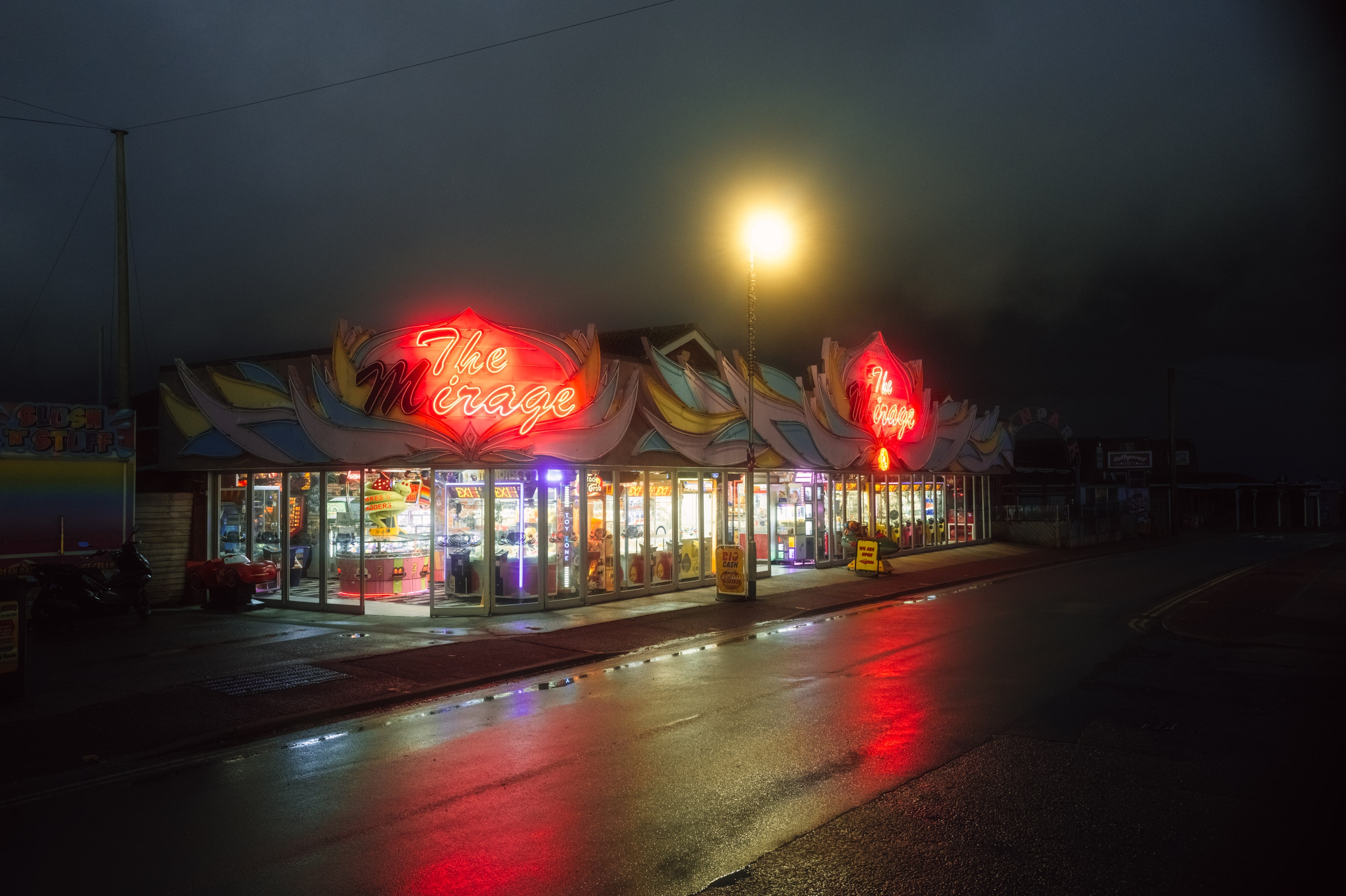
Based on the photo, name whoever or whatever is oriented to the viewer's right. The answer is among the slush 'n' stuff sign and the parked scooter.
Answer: the parked scooter

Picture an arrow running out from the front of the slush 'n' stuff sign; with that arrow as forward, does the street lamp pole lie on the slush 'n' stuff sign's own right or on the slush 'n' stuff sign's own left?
on the slush 'n' stuff sign's own left

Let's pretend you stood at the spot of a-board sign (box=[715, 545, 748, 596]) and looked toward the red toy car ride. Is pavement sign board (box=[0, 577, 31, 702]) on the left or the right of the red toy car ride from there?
left

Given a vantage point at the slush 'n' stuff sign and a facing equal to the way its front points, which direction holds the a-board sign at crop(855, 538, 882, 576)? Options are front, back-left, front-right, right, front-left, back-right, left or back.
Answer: left

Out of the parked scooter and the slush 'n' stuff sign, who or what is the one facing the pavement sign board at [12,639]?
the slush 'n' stuff sign

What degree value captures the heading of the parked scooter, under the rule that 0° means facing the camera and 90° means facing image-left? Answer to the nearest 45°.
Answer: approximately 270°

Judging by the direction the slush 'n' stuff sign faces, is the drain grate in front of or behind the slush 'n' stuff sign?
in front

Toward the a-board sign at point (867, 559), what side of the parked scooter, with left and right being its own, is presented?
front

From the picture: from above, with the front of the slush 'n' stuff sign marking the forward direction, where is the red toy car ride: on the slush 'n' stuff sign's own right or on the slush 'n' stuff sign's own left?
on the slush 'n' stuff sign's own left

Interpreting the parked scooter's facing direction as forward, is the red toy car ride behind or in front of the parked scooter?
in front

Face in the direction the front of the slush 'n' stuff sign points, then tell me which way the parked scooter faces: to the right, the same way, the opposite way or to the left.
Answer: to the left

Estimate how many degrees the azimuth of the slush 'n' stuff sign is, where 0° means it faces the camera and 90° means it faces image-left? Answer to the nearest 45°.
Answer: approximately 0°

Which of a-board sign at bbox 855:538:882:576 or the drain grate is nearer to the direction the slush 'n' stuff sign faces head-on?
the drain grate
